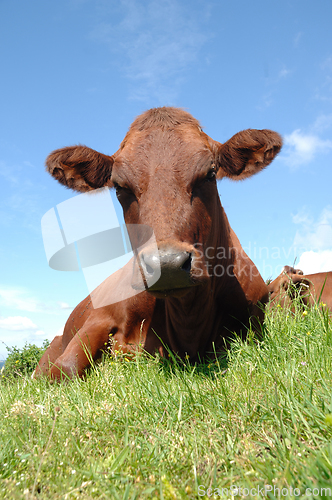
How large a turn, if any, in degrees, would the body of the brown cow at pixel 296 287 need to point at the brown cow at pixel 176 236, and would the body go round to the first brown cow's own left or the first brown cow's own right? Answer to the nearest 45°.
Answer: approximately 90° to the first brown cow's own left

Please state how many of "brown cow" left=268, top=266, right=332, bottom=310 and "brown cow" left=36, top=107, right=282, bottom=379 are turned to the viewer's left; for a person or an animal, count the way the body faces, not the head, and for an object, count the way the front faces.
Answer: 1

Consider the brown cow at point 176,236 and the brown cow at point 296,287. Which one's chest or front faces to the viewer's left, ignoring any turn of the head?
the brown cow at point 296,287

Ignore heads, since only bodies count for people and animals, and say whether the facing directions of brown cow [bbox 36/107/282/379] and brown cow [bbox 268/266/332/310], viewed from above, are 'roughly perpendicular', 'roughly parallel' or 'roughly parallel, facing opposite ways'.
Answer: roughly perpendicular

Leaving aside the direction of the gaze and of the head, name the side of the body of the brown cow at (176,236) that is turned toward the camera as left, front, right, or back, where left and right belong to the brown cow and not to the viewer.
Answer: front

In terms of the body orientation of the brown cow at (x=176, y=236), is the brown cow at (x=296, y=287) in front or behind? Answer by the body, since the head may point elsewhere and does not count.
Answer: behind

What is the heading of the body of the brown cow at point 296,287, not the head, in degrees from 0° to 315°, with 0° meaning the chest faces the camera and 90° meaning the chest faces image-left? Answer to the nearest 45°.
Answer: approximately 90°
